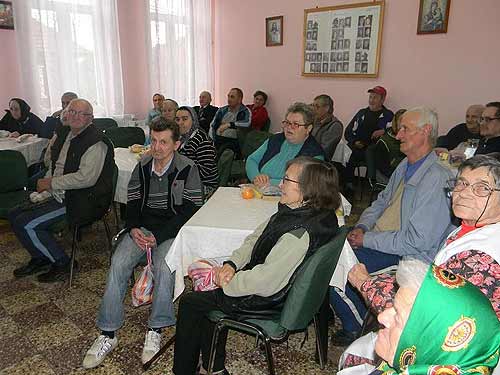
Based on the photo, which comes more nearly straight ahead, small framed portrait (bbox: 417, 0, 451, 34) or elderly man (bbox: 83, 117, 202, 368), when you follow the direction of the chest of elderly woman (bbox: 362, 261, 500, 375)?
the elderly man

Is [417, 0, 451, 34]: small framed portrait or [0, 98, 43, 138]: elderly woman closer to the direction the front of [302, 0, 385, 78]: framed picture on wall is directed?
the elderly woman

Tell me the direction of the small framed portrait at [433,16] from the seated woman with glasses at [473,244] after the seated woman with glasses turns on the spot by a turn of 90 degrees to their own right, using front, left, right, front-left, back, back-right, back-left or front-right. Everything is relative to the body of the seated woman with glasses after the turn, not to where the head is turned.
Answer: front-right

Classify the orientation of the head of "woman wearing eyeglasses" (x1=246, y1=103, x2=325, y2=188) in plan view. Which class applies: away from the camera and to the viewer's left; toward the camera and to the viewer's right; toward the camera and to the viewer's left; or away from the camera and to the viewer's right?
toward the camera and to the viewer's left

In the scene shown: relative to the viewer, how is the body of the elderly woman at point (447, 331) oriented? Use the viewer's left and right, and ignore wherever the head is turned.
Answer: facing to the left of the viewer

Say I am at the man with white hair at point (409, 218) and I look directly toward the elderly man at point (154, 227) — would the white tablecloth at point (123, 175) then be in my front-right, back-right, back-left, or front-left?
front-right

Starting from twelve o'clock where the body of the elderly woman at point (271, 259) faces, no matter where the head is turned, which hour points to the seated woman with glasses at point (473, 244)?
The seated woman with glasses is roughly at 7 o'clock from the elderly woman.

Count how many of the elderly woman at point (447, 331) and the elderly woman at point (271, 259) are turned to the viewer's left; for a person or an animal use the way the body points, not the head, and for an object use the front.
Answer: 2

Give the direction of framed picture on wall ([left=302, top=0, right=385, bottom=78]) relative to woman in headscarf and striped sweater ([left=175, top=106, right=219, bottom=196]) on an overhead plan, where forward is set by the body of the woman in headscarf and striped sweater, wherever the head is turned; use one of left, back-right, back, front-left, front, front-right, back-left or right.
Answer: back

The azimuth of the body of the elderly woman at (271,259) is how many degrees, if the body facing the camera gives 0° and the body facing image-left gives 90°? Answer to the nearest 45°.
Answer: approximately 90°

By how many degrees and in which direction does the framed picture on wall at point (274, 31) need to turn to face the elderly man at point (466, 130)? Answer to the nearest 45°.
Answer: approximately 90° to its left

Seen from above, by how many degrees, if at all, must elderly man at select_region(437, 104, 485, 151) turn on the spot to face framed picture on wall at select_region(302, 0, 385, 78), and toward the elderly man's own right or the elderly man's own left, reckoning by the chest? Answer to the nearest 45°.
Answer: approximately 90° to the elderly man's own right

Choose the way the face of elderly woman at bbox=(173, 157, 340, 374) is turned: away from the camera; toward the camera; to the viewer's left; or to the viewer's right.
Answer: to the viewer's left

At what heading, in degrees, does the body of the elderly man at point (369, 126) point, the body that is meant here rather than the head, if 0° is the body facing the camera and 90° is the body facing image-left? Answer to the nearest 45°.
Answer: approximately 45°

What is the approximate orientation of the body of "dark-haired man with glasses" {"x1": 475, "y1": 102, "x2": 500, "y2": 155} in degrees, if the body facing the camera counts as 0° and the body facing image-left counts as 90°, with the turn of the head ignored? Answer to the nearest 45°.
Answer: approximately 45°

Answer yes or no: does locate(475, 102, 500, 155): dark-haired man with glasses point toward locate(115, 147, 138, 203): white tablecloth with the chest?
yes

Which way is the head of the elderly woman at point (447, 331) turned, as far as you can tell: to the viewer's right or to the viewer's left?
to the viewer's left

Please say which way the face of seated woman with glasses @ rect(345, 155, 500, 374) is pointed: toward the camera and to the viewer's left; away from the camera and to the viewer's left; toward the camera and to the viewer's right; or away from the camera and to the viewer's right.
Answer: toward the camera and to the viewer's left
